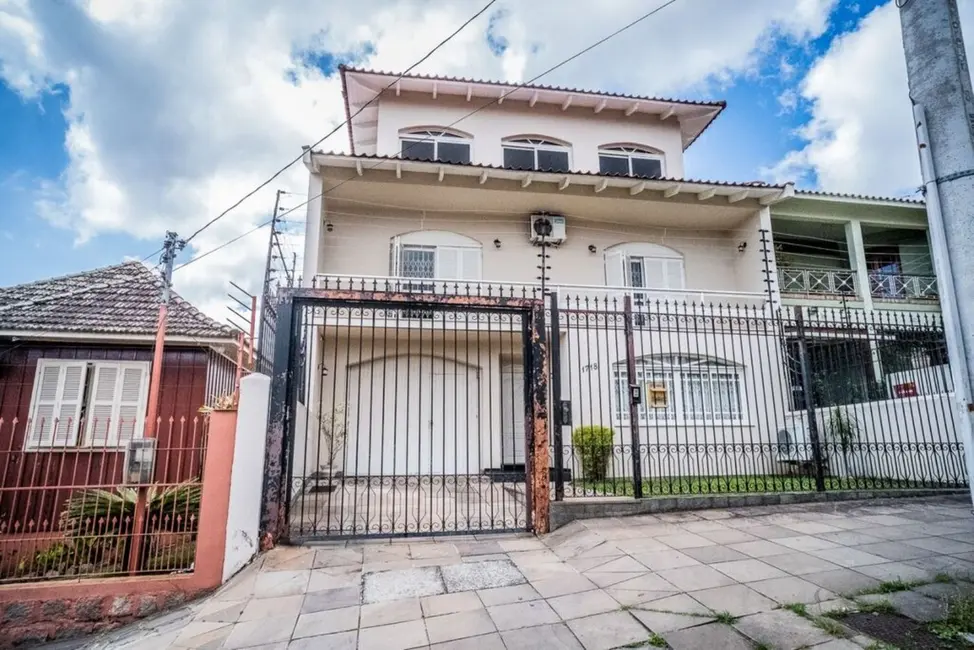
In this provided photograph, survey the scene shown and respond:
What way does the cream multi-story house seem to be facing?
toward the camera

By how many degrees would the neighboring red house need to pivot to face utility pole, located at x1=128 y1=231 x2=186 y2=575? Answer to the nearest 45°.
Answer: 0° — it already faces it

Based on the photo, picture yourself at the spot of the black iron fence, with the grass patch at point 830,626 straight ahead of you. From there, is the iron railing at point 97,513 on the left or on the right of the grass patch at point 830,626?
right

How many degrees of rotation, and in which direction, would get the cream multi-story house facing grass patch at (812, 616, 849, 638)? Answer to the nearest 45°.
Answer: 0° — it already faces it

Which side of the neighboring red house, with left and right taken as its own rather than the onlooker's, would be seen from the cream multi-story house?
left

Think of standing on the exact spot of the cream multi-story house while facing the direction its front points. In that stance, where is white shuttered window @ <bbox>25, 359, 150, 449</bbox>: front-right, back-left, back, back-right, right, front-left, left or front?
front-right

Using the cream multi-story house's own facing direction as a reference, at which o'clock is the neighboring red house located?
The neighboring red house is roughly at 2 o'clock from the cream multi-story house.

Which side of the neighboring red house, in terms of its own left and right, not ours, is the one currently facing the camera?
front

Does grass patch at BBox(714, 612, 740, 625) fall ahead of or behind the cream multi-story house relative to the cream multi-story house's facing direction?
ahead

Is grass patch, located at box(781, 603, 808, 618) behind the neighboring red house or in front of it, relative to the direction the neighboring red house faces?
in front

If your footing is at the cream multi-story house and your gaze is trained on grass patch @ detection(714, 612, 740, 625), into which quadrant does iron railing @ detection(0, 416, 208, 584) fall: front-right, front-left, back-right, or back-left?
front-right

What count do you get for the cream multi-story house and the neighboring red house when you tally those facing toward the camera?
2

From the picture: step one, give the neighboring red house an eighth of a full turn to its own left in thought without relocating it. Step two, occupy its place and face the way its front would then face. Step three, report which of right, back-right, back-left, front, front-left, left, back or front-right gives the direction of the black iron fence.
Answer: front
